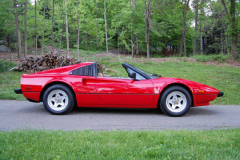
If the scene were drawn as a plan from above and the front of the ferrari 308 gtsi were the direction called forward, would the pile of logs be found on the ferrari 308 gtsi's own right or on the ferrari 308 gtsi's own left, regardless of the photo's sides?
on the ferrari 308 gtsi's own left

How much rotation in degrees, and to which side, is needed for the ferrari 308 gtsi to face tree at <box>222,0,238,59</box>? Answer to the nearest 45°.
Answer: approximately 45° to its left

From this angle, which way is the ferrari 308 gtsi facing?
to the viewer's right

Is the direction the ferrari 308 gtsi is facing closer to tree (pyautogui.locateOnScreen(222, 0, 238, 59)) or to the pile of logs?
the tree
